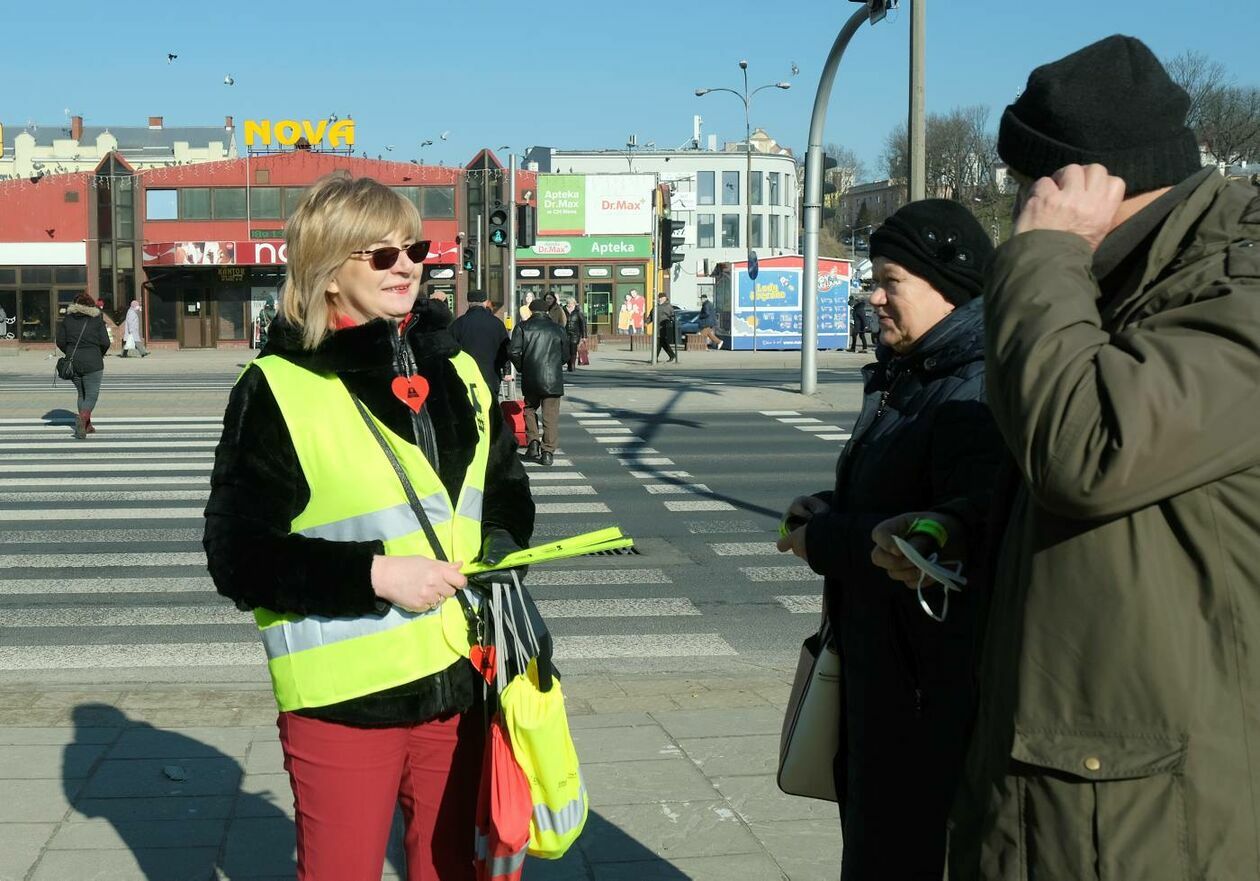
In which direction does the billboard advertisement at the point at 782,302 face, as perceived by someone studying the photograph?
facing the viewer

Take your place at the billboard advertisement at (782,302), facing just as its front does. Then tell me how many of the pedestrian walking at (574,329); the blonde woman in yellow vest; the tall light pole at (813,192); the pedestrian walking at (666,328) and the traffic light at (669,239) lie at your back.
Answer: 0

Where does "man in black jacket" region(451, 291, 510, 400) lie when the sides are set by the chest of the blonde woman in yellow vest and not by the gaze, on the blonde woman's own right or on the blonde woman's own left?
on the blonde woman's own left

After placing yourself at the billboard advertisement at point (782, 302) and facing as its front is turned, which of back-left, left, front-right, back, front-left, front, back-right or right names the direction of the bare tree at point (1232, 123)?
left

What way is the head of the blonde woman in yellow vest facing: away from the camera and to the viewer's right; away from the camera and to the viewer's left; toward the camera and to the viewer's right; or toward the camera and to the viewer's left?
toward the camera and to the viewer's right

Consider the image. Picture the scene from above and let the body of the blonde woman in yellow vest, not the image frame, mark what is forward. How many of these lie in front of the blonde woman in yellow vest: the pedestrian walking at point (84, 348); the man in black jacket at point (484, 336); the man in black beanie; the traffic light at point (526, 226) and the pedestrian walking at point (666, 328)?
1

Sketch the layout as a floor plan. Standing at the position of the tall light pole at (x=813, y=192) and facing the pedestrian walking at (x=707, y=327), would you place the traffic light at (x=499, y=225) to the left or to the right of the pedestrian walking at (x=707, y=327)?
left

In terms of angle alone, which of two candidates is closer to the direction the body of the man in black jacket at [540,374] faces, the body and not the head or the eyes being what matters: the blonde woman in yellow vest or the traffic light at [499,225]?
the traffic light

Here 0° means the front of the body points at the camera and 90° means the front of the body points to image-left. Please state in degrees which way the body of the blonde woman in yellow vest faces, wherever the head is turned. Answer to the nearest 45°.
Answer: approximately 315°

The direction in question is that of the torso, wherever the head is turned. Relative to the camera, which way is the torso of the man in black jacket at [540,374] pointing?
away from the camera
